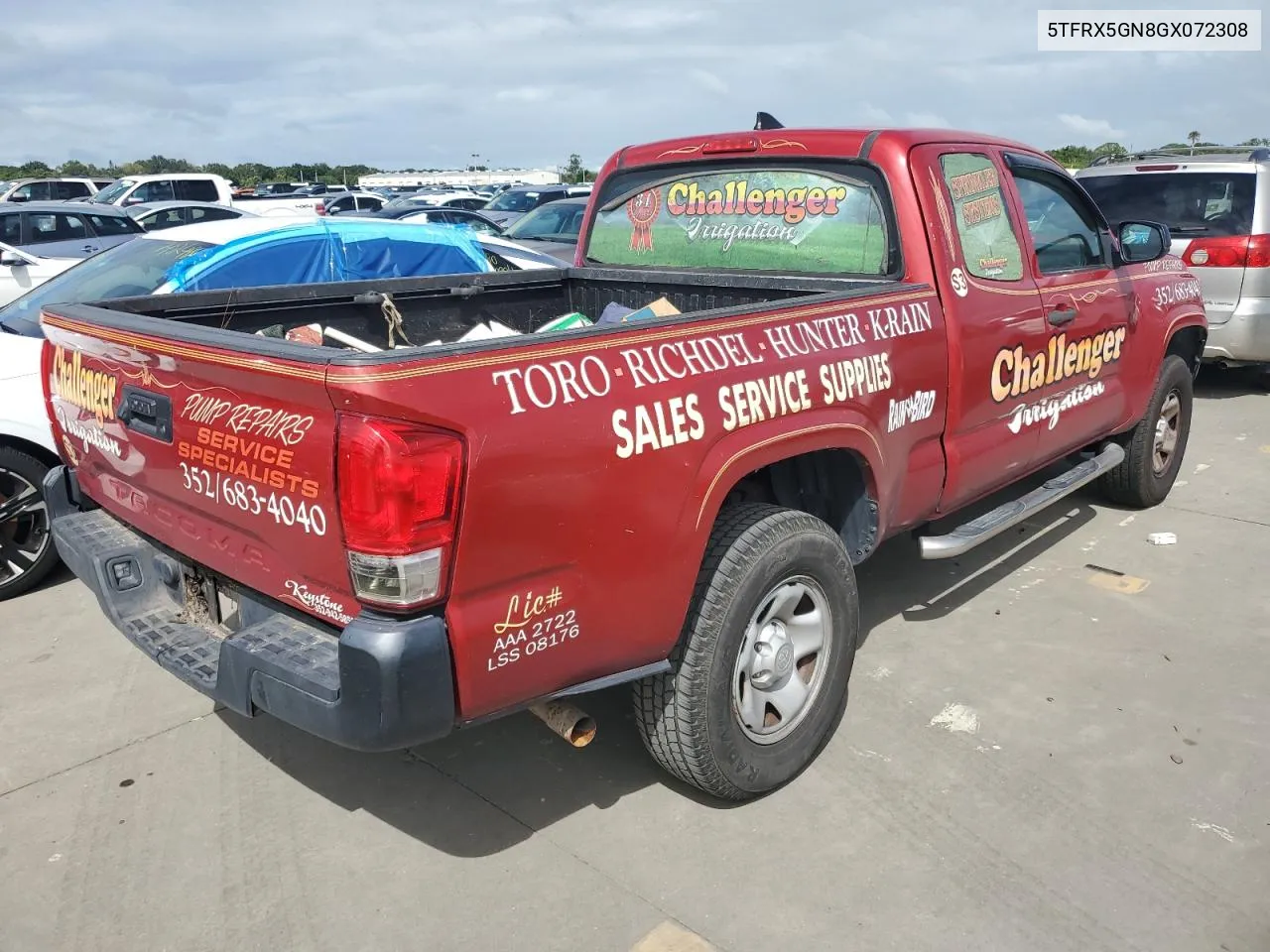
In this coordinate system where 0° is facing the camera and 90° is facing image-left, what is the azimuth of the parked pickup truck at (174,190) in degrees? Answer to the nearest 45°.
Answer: approximately 45°

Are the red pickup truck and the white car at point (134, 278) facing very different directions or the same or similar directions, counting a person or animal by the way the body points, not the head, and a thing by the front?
very different directions

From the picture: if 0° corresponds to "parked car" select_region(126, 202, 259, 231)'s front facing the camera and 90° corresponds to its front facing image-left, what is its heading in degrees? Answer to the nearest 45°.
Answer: approximately 45°

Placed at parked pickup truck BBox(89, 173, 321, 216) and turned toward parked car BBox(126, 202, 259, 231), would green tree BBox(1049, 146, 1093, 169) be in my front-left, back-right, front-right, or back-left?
back-left

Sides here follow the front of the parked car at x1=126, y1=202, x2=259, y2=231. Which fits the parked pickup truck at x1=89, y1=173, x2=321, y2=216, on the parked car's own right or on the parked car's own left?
on the parked car's own right

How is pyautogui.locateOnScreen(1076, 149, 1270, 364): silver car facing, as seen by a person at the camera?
facing away from the viewer and to the right of the viewer

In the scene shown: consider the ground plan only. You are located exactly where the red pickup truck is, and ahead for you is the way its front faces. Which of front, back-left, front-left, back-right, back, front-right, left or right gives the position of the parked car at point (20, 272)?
left

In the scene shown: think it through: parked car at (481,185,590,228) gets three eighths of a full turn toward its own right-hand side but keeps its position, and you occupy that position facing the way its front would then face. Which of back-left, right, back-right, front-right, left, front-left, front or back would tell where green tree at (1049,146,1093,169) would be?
front-right

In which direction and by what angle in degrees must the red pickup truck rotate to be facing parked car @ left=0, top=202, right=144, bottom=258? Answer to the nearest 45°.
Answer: approximately 90° to its left

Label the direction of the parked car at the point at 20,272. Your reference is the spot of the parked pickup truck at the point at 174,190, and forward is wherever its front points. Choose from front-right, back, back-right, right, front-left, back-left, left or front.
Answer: front-left

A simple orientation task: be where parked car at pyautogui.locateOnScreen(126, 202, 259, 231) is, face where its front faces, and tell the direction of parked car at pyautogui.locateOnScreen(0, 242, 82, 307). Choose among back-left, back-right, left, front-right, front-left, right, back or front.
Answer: front-left
